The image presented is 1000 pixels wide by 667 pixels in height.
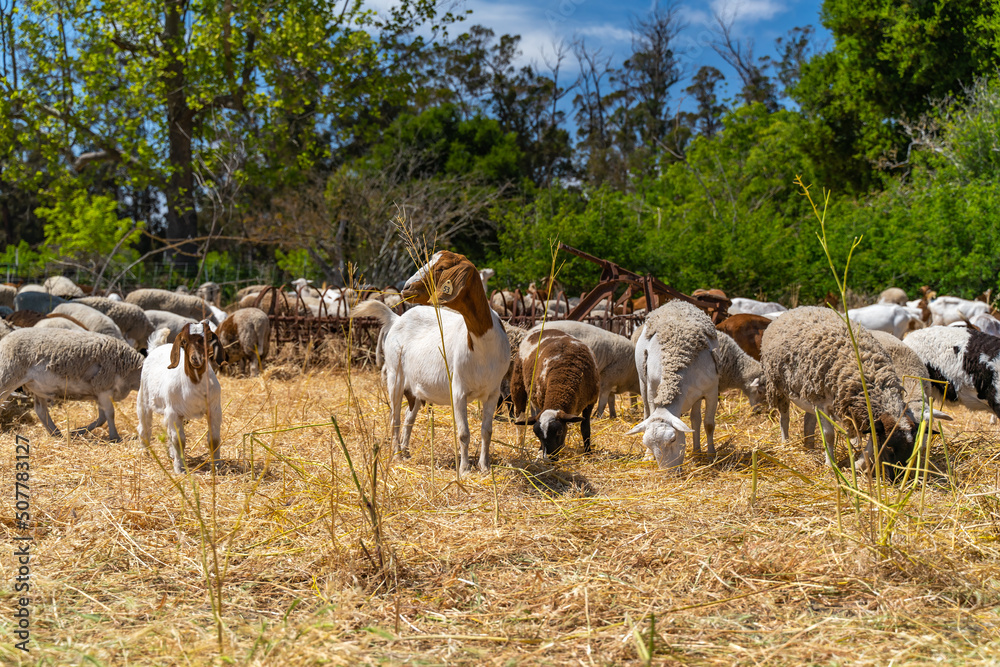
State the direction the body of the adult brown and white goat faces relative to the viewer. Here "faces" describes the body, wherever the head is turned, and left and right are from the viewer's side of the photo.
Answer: facing the viewer and to the right of the viewer

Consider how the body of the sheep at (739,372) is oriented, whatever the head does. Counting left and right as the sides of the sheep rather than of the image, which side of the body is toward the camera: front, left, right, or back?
right
